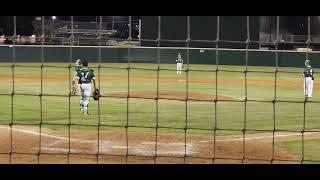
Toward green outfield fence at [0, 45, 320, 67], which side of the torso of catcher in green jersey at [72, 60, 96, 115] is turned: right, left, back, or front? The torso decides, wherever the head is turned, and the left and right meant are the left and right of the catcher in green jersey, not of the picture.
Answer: front

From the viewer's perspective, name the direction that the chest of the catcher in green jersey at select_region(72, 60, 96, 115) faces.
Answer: away from the camera
